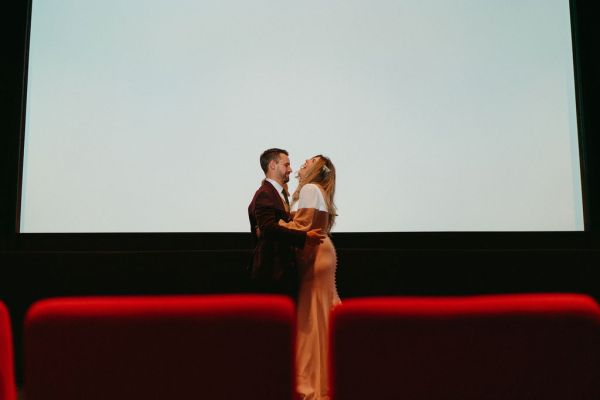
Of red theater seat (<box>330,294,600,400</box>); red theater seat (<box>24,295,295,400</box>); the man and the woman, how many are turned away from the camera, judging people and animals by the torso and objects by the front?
2

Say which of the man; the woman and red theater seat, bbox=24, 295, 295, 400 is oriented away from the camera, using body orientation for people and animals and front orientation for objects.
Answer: the red theater seat

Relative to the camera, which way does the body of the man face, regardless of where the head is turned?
to the viewer's right

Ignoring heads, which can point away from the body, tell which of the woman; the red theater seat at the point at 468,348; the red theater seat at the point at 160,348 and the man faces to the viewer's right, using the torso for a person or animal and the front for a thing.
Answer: the man

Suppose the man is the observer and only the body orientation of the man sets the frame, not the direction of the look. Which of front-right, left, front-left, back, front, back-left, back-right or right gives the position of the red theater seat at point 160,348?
right

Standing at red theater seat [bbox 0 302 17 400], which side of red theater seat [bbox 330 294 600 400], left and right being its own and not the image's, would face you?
left

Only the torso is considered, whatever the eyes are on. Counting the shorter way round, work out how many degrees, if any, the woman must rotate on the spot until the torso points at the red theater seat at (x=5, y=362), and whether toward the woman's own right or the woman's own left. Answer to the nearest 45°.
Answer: approximately 90° to the woman's own left

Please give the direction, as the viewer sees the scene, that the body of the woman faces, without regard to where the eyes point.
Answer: to the viewer's left

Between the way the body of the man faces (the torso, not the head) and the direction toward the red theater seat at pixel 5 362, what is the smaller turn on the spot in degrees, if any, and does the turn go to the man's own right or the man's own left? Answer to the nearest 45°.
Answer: approximately 90° to the man's own right

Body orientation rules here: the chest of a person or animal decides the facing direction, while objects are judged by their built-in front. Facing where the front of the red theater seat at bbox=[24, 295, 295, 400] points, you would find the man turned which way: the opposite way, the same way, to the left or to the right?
to the right

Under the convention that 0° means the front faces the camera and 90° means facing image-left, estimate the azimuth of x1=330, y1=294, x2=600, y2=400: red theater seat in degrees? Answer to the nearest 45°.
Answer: approximately 180°

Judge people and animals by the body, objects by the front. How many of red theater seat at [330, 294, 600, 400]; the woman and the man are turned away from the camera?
1

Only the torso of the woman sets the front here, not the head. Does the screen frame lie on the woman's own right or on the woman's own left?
on the woman's own right

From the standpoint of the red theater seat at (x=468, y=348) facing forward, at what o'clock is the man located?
The man is roughly at 11 o'clock from the red theater seat.

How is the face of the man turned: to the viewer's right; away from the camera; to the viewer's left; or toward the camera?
to the viewer's right

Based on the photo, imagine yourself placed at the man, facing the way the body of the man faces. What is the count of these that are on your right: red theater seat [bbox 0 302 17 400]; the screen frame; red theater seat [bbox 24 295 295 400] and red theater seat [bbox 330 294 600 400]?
3

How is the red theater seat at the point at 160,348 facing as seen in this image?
away from the camera
